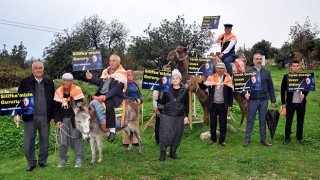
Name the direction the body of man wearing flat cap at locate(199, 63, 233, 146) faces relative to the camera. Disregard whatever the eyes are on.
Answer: toward the camera

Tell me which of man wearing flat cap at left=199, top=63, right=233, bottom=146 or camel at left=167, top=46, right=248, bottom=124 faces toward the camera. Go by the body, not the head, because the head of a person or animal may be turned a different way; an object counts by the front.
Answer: the man wearing flat cap

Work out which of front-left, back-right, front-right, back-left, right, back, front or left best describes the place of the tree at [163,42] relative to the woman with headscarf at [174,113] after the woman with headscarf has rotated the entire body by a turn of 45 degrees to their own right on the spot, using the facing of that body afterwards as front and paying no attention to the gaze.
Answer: back-right

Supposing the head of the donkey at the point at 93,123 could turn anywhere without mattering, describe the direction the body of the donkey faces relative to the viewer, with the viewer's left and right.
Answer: facing the viewer and to the left of the viewer

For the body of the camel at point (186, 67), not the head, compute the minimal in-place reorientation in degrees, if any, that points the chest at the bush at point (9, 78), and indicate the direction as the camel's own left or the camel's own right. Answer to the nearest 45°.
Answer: approximately 45° to the camel's own right

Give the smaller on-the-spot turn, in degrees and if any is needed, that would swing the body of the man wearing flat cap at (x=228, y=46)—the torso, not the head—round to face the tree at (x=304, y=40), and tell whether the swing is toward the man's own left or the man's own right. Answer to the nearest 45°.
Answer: approximately 135° to the man's own right

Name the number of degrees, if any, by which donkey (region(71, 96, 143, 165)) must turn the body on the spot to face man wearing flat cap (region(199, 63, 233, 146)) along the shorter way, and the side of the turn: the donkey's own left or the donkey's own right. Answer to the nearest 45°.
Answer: approximately 135° to the donkey's own left

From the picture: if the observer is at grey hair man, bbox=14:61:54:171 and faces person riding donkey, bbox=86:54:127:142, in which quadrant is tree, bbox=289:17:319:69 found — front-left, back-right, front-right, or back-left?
front-left

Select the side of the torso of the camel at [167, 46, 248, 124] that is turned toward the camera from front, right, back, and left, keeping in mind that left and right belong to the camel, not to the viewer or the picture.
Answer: left

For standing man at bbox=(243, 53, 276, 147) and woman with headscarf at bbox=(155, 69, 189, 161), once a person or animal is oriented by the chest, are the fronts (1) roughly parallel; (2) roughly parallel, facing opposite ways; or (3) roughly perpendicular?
roughly parallel

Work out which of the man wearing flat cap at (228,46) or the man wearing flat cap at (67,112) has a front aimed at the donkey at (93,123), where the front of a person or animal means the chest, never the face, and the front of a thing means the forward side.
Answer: the man wearing flat cap at (228,46)

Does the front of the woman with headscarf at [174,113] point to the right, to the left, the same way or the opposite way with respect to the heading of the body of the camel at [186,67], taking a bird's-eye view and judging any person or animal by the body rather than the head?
to the left

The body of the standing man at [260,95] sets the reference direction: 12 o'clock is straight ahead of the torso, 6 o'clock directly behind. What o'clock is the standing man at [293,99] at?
the standing man at [293,99] is roughly at 8 o'clock from the standing man at [260,95].

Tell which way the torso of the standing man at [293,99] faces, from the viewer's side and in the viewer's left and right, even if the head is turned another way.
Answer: facing the viewer

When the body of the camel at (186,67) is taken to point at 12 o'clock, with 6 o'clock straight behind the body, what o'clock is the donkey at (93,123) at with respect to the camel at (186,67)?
the donkey at (93,123) is roughly at 10 o'clock from the camel at (186,67).

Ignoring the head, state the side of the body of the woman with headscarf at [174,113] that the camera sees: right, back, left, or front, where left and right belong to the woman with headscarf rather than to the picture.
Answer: front

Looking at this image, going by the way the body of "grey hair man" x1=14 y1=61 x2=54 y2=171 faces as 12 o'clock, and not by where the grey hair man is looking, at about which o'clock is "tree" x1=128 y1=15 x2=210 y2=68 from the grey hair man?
The tree is roughly at 7 o'clock from the grey hair man.

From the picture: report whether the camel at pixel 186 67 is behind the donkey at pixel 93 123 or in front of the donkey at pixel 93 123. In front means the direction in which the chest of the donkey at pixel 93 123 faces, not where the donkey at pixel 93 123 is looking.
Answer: behind
